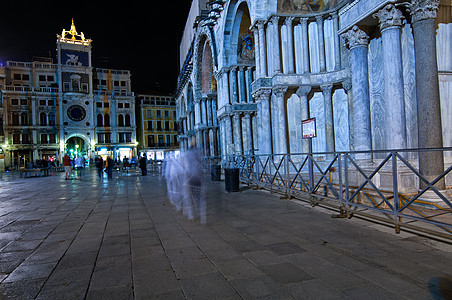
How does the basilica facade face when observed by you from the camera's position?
facing the viewer and to the left of the viewer

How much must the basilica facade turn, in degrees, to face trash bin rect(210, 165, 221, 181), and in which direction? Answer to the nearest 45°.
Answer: approximately 45° to its right
